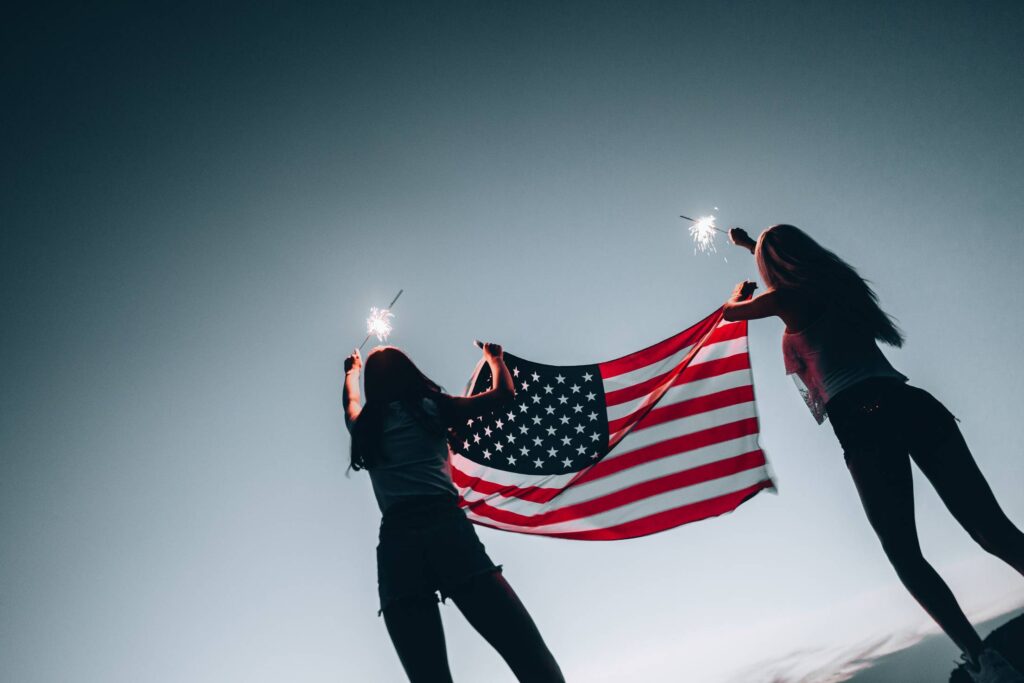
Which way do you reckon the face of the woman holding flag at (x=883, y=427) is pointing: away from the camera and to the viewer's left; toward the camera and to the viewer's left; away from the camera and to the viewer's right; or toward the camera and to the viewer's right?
away from the camera and to the viewer's left

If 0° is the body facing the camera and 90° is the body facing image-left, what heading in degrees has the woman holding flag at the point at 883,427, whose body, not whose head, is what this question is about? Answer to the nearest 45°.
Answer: approximately 135°

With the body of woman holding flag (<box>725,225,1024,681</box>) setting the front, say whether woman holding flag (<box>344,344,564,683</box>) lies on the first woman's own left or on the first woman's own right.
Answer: on the first woman's own left

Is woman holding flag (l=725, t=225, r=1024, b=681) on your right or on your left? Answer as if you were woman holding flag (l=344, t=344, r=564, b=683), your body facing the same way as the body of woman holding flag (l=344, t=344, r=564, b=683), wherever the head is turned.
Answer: on your right

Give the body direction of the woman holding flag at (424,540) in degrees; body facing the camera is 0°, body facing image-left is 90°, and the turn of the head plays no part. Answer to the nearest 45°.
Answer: approximately 180°

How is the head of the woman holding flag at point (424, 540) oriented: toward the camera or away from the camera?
away from the camera
